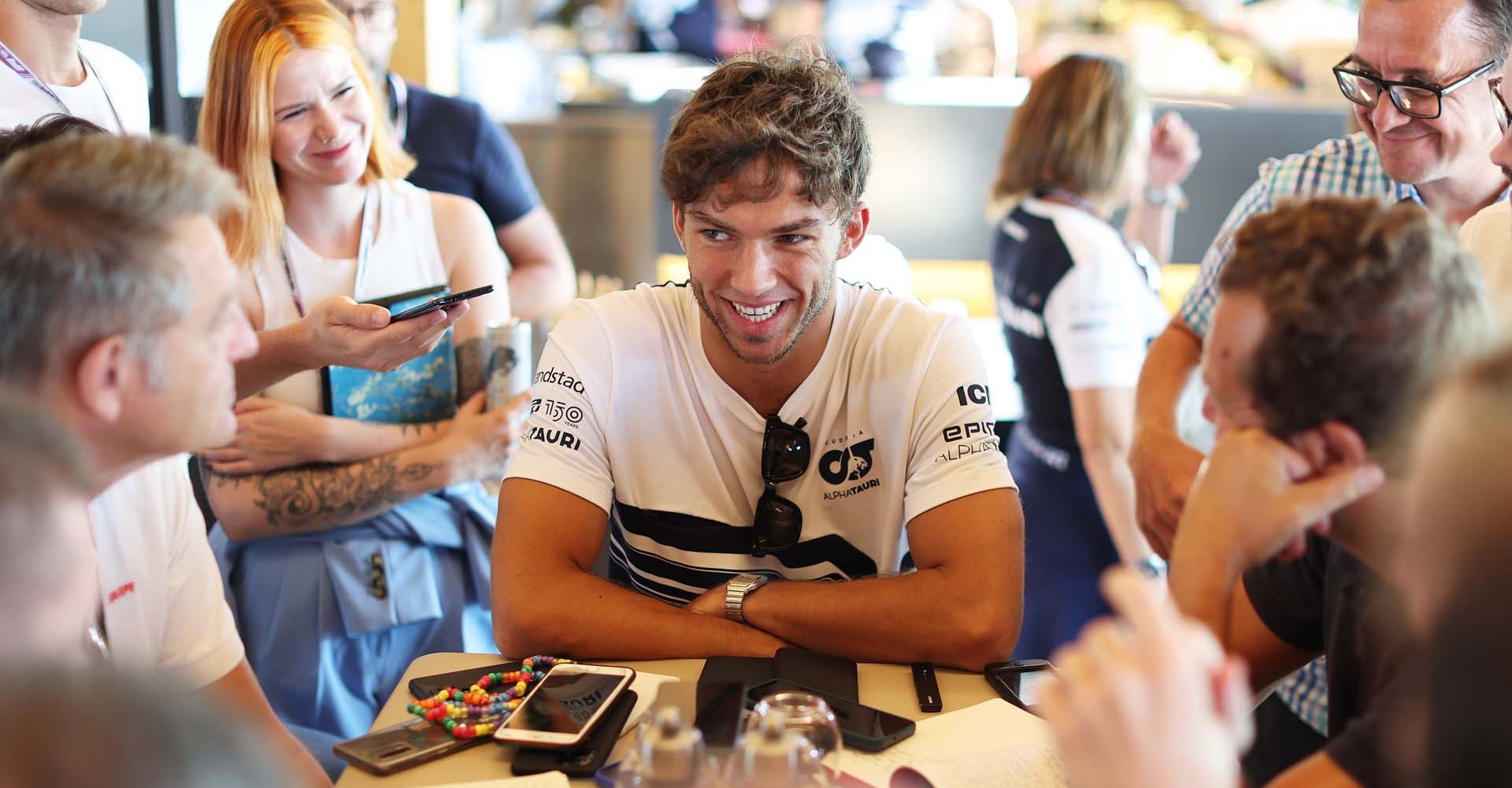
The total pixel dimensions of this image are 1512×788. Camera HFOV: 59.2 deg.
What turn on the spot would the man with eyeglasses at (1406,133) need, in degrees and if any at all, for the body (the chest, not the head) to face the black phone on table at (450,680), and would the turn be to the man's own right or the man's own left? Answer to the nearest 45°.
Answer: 0° — they already face it

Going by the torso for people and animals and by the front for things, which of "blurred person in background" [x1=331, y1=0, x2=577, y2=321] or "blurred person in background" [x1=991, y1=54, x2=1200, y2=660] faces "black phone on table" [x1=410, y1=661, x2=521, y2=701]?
"blurred person in background" [x1=331, y1=0, x2=577, y2=321]

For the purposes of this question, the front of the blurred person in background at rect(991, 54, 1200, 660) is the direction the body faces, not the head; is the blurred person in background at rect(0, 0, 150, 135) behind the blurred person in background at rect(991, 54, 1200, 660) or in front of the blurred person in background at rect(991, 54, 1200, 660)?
behind

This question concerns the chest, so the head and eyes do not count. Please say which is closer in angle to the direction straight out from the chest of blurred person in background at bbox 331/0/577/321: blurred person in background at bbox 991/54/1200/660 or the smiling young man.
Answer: the smiling young man

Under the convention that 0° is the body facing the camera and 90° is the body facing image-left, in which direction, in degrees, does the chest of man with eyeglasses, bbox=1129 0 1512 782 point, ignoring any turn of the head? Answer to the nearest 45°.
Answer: approximately 45°

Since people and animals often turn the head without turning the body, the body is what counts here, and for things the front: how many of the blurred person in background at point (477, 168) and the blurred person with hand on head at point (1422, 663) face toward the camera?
1

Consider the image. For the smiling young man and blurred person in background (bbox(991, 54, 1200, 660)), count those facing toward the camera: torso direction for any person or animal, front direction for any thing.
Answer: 1

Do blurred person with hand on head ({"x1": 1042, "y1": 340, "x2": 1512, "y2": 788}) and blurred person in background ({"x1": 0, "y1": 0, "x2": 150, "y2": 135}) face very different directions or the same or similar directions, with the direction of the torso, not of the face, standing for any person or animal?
very different directions

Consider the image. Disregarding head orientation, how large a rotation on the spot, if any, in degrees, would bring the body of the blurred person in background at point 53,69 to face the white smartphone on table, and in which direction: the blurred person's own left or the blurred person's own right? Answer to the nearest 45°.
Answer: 0° — they already face it

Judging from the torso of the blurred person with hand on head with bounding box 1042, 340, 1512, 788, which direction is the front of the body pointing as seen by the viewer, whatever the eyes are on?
to the viewer's left
